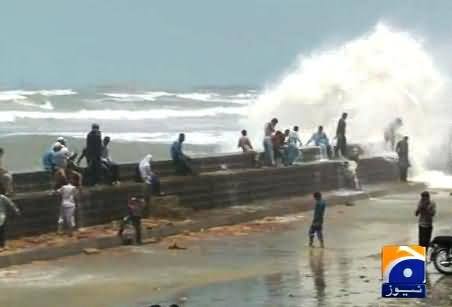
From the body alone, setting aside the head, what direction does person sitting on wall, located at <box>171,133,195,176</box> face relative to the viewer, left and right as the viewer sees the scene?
facing to the right of the viewer

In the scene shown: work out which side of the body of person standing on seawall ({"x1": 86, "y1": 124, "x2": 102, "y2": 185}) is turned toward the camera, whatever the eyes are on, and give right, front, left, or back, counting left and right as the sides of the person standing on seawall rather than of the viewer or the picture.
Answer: back

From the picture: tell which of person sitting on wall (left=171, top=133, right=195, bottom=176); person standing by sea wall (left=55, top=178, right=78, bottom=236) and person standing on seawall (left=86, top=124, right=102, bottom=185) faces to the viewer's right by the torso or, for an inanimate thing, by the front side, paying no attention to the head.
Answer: the person sitting on wall

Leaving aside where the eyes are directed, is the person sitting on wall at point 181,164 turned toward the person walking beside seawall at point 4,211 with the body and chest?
no

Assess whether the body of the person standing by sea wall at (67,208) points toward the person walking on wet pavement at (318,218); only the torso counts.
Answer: no

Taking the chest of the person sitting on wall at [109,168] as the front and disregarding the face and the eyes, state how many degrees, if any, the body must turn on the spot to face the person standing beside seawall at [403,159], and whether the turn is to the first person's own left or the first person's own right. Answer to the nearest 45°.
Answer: approximately 45° to the first person's own left

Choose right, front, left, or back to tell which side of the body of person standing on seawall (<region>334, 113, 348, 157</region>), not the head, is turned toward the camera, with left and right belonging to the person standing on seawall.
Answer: right

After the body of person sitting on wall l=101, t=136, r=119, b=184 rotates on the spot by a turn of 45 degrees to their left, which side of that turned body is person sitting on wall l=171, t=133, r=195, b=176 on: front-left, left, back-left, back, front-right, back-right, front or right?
front

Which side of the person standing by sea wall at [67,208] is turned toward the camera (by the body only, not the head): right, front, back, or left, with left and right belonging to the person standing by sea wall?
back
